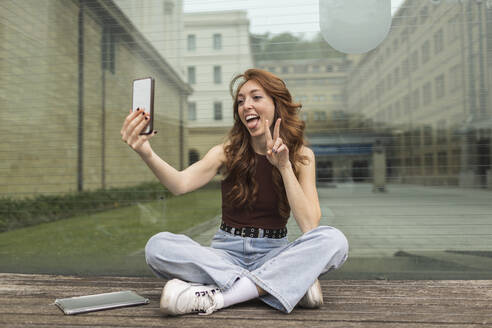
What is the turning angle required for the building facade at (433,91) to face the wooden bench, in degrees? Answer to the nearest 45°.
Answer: approximately 45° to its left

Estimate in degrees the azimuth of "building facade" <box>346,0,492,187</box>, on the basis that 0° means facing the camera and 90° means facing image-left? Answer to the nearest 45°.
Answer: approximately 45°

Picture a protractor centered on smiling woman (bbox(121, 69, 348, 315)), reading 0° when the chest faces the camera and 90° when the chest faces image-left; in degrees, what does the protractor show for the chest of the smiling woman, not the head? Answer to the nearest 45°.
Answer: approximately 0°

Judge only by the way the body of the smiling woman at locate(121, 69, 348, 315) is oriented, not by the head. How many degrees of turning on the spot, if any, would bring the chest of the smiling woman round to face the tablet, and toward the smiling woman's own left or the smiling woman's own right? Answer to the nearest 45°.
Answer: approximately 90° to the smiling woman's own right

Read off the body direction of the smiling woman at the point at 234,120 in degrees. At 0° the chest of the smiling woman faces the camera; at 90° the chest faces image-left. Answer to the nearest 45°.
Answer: approximately 0°

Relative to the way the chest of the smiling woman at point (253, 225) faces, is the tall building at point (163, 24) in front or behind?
behind
